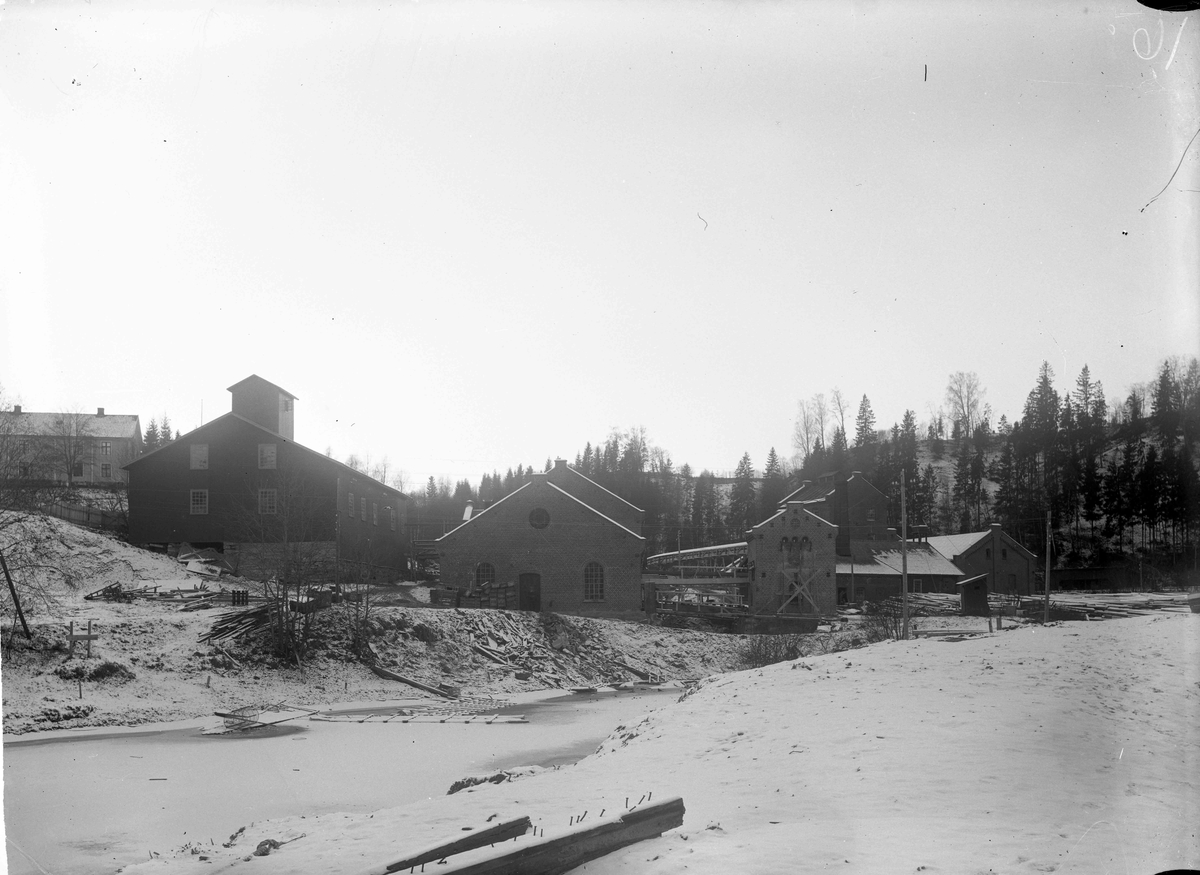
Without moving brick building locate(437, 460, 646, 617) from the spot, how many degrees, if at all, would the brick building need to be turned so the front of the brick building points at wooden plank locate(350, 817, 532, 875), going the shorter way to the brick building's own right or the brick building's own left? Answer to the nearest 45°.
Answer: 0° — it already faces it

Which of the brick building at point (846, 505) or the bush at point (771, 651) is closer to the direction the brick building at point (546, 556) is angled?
the bush

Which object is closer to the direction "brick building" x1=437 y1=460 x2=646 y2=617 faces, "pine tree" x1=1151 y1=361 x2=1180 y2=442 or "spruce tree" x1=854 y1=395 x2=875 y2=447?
the pine tree

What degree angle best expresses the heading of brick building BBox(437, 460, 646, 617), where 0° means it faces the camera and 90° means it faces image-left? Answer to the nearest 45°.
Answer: approximately 0°

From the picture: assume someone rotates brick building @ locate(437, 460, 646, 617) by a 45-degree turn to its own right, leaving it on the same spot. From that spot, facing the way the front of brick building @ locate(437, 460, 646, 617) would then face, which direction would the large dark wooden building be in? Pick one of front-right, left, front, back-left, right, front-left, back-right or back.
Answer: front-right

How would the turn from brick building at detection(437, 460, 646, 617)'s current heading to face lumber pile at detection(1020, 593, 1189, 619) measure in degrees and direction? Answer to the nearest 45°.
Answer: approximately 45° to its left

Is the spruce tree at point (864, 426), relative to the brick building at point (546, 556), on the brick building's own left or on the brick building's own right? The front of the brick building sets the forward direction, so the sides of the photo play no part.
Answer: on the brick building's own left

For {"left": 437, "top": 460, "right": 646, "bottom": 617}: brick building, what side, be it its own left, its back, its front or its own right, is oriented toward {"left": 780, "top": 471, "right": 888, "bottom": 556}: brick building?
left

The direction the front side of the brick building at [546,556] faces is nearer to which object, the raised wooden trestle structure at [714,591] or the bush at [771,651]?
the bush

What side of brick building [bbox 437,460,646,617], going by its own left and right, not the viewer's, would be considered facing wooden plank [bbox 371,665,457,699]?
front

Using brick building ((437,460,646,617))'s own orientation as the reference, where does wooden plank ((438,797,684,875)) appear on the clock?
The wooden plank is roughly at 12 o'clock from the brick building.
